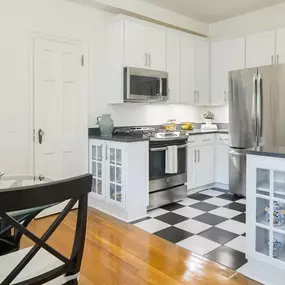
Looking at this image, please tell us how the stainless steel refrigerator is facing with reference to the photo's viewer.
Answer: facing the viewer and to the left of the viewer

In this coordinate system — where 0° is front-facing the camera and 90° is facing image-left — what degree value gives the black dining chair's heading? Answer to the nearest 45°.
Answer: approximately 135°

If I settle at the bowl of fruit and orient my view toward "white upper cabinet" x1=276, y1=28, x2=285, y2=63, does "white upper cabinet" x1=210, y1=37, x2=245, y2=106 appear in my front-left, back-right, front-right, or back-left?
front-left

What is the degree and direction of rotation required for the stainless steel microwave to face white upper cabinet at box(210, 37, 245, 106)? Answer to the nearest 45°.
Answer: approximately 90° to its left

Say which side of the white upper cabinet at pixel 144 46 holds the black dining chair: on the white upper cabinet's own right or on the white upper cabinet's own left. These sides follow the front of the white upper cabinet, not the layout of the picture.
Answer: on the white upper cabinet's own right

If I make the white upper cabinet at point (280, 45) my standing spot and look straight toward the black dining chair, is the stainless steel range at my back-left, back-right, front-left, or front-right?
front-right
